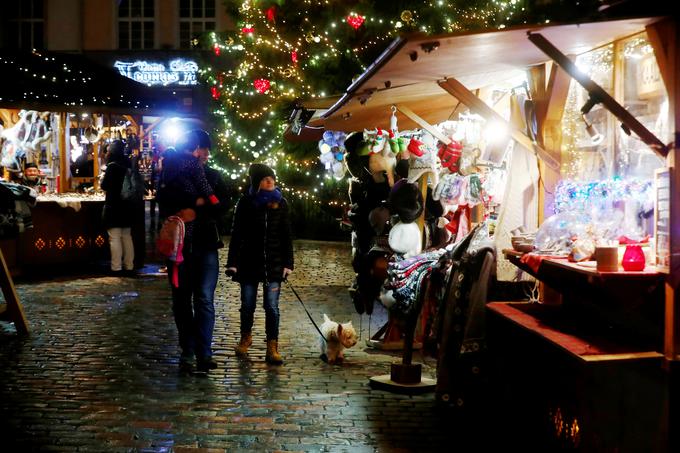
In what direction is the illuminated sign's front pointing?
toward the camera

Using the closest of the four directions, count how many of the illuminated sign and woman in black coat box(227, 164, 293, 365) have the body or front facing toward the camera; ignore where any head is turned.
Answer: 2

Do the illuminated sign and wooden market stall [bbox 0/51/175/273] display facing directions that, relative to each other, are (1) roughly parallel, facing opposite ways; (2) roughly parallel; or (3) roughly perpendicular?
roughly parallel

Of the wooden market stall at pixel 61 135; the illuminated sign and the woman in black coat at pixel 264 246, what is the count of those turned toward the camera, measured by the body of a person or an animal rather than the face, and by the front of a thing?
3

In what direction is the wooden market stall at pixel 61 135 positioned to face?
toward the camera

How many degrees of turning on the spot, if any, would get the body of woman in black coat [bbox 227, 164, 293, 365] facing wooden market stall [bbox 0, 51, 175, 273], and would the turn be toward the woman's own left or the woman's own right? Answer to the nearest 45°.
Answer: approximately 135° to the woman's own right

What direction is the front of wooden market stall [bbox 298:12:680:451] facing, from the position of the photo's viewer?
facing the viewer and to the left of the viewer

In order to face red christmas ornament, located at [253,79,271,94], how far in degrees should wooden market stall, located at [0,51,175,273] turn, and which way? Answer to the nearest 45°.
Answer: approximately 90° to its left

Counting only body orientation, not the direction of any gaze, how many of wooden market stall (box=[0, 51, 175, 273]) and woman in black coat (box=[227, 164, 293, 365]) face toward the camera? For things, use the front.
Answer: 2

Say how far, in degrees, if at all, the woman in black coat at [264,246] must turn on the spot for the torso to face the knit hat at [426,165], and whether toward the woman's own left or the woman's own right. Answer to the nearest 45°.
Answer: approximately 90° to the woman's own left

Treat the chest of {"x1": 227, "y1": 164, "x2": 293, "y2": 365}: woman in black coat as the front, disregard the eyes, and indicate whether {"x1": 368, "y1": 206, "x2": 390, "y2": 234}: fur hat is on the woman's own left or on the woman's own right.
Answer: on the woman's own left

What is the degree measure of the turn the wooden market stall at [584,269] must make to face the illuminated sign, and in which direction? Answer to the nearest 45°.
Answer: approximately 90° to its right

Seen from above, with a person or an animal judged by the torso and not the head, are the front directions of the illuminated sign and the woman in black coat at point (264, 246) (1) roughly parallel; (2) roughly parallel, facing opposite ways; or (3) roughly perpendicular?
roughly parallel
